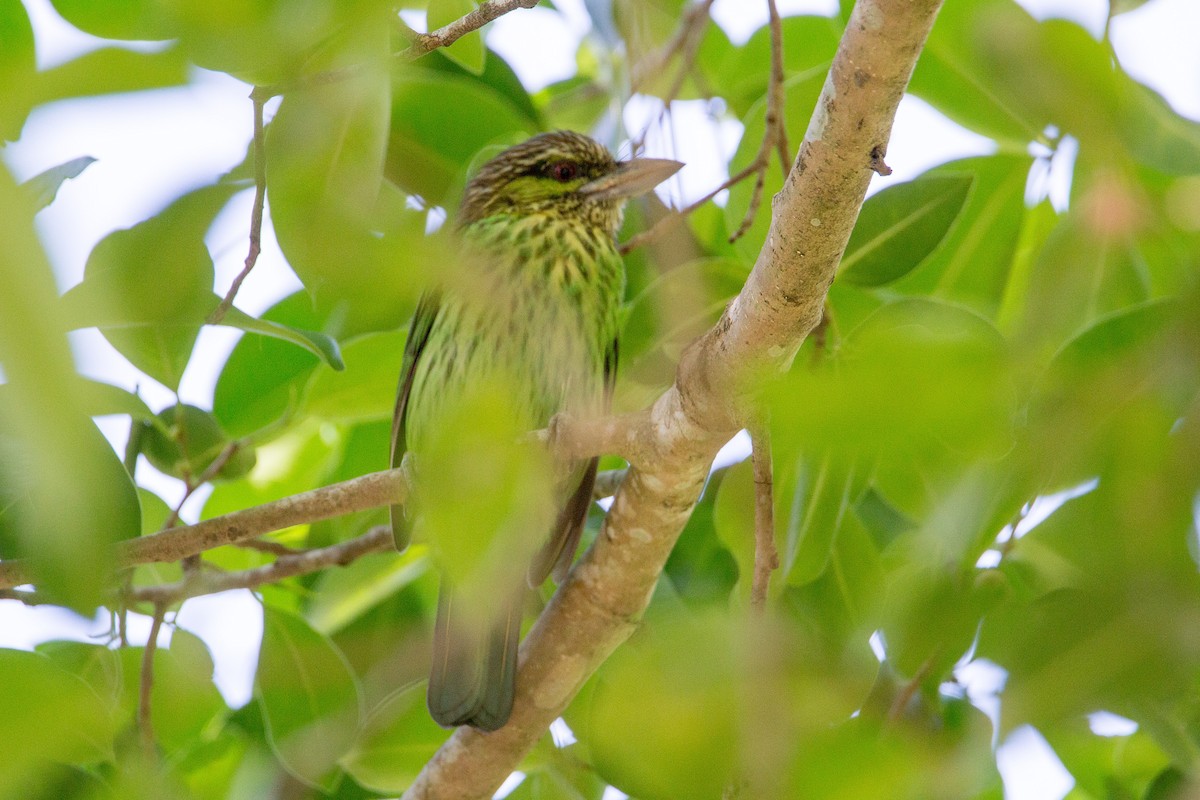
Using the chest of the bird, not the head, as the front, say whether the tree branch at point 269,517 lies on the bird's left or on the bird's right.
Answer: on the bird's right

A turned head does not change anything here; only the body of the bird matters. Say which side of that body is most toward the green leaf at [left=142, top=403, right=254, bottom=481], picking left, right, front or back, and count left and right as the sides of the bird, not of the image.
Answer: right

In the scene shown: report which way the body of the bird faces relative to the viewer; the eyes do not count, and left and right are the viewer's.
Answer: facing the viewer and to the right of the viewer
